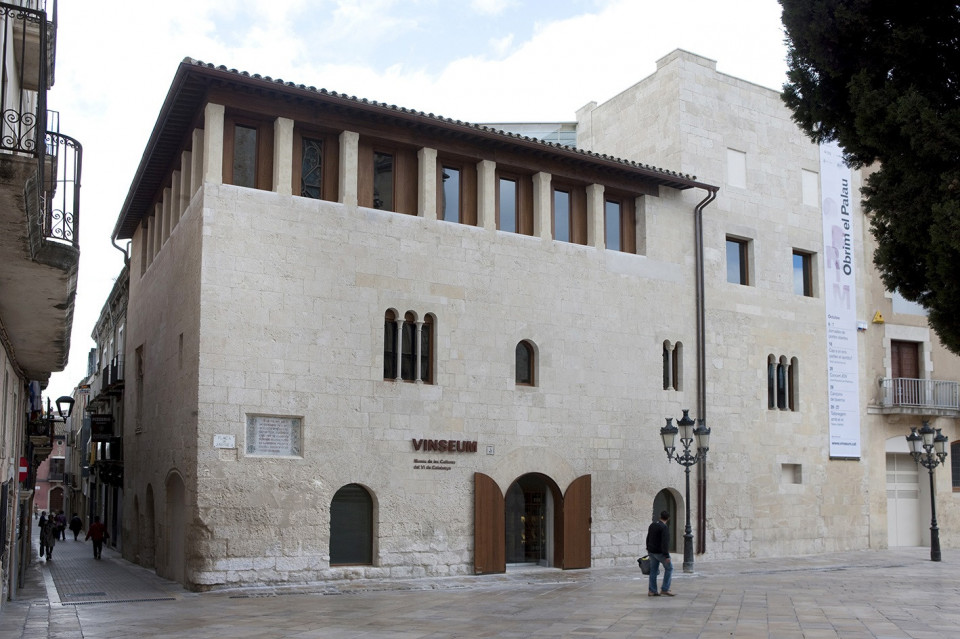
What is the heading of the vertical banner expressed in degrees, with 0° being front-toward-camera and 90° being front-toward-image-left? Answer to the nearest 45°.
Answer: approximately 0°

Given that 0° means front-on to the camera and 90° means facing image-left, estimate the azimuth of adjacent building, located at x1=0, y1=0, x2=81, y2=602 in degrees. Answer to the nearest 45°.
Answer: approximately 270°

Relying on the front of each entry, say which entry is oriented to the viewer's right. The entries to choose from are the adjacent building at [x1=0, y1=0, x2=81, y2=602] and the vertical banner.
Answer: the adjacent building

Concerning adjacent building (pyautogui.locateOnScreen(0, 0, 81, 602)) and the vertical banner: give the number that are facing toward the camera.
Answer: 1

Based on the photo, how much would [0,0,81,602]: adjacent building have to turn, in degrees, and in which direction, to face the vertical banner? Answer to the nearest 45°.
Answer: approximately 45° to its left

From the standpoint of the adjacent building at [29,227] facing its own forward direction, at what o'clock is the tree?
The tree is roughly at 1 o'clock from the adjacent building.
